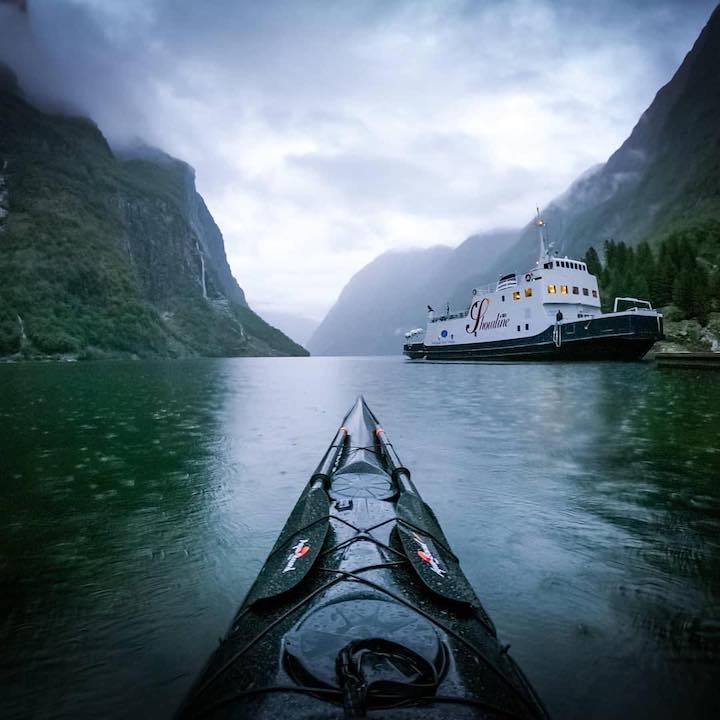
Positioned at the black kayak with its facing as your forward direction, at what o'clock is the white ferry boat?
The white ferry boat is roughly at 1 o'clock from the black kayak.

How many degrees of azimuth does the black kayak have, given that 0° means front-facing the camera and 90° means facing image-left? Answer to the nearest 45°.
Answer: approximately 180°

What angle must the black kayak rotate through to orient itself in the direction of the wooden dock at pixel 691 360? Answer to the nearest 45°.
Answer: approximately 45° to its right
